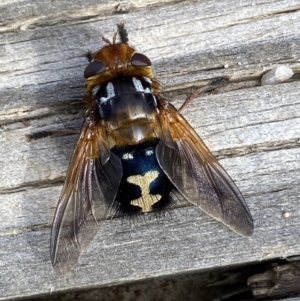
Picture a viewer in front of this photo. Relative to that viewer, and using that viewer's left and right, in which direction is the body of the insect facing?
facing away from the viewer
